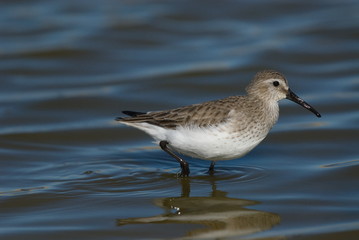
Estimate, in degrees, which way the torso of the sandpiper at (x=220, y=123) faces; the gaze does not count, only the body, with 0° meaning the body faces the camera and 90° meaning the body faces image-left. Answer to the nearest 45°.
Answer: approximately 270°
